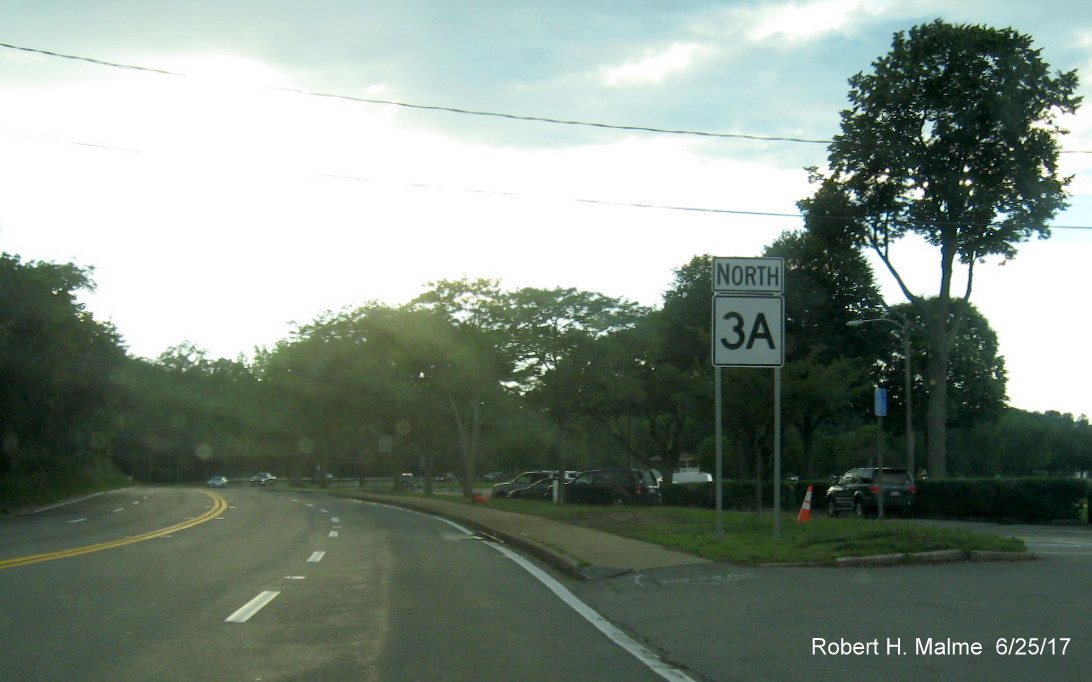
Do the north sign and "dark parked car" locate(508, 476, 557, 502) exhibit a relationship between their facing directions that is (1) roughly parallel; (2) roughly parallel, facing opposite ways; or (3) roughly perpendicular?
roughly perpendicular

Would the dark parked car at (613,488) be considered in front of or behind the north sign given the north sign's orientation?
behind

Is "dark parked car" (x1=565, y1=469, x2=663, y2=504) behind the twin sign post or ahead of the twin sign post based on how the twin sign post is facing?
behind

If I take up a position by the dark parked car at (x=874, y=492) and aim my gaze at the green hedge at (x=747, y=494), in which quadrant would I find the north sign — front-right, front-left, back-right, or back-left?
back-left

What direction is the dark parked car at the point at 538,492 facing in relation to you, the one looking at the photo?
facing to the left of the viewer

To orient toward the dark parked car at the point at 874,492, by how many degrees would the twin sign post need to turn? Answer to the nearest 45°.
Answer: approximately 180°

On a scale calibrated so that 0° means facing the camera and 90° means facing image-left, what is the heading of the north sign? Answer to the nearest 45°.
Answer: approximately 0°

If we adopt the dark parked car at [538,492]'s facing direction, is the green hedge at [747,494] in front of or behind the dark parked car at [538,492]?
behind

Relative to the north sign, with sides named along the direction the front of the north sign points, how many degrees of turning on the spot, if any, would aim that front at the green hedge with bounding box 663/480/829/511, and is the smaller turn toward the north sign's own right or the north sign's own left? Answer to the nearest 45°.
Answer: approximately 180°

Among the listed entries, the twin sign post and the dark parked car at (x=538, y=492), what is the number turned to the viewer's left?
1
